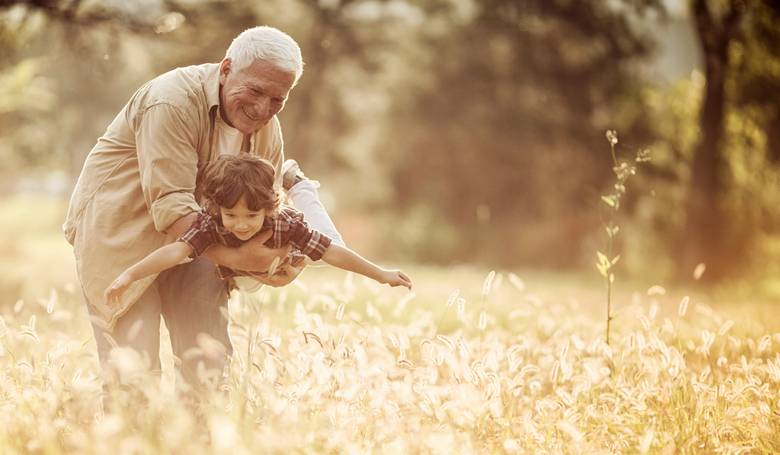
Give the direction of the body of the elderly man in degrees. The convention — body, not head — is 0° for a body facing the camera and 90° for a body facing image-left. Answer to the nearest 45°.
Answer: approximately 315°

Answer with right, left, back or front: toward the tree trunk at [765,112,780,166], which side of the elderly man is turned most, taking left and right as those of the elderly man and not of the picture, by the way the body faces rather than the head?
left

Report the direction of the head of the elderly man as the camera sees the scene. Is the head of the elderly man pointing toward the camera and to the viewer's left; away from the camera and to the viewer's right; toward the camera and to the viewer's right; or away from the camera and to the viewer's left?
toward the camera and to the viewer's right
